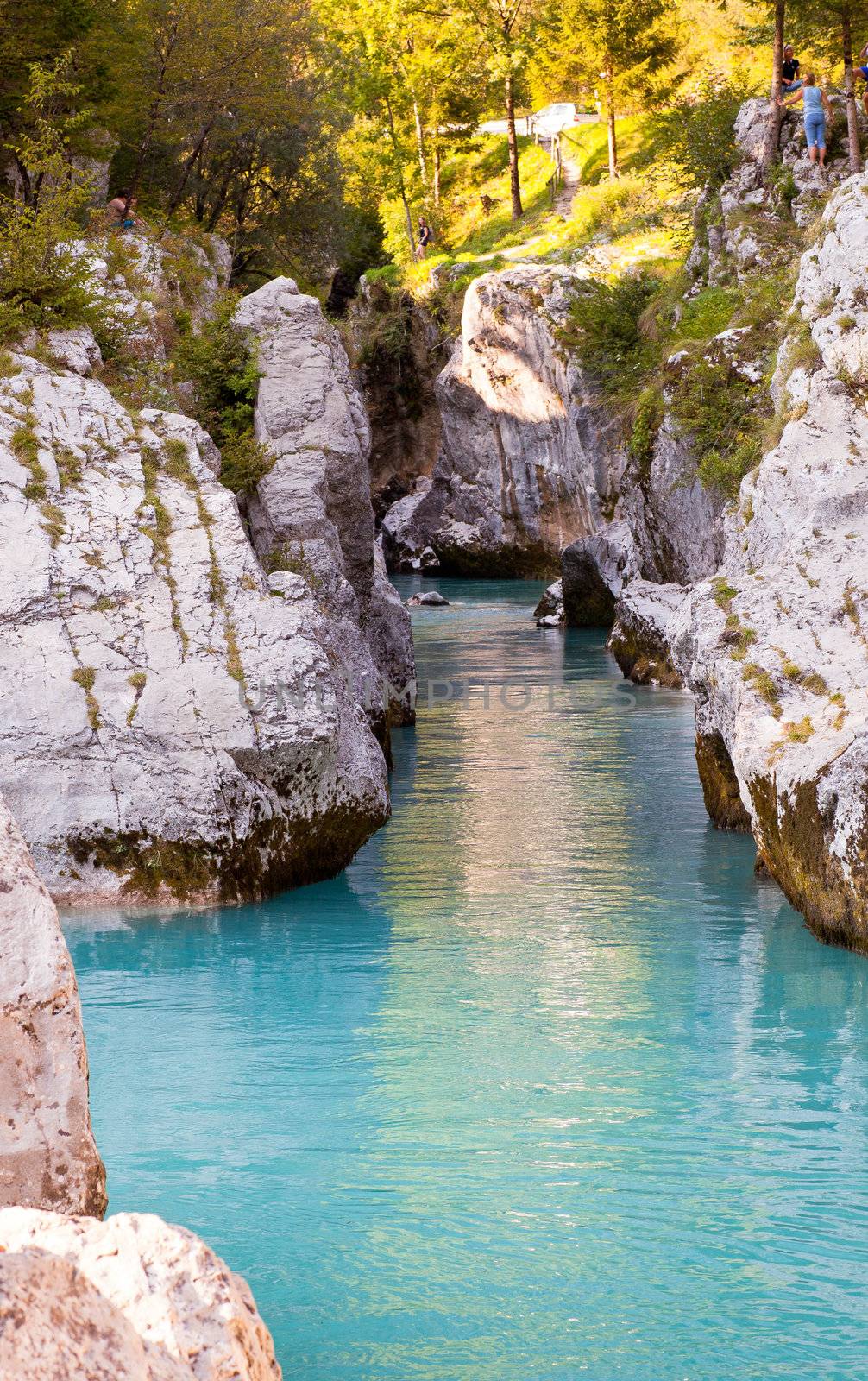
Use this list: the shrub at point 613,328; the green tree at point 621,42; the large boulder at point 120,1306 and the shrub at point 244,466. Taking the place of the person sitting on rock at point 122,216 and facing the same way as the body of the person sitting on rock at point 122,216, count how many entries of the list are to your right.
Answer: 2

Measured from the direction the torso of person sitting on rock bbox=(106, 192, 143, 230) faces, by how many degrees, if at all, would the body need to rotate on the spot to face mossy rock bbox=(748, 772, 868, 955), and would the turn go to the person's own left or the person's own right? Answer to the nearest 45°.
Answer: approximately 90° to the person's own right

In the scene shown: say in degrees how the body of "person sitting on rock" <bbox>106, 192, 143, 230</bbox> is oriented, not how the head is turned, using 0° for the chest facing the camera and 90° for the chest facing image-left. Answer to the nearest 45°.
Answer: approximately 270°

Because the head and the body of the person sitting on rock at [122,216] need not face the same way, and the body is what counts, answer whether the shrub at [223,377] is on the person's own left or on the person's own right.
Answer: on the person's own right

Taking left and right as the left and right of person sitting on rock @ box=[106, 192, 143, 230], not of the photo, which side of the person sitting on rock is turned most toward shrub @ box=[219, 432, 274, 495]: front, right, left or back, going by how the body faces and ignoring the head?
right

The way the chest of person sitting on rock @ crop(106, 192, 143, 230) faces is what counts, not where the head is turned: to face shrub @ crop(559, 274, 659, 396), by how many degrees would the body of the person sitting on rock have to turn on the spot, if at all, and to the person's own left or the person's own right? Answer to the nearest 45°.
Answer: approximately 45° to the person's own left

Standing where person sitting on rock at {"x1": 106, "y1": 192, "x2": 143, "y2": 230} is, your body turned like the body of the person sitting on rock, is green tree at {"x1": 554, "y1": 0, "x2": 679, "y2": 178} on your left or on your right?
on your left

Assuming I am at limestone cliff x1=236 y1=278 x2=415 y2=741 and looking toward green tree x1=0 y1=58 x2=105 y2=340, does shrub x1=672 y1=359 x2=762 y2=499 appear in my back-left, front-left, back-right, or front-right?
back-right

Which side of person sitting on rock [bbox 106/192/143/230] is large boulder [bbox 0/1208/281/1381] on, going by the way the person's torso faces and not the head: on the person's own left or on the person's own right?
on the person's own right

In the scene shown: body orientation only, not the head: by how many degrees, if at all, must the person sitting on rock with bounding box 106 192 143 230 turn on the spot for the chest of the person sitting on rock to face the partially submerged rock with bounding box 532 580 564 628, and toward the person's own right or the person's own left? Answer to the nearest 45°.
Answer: approximately 45° to the person's own left

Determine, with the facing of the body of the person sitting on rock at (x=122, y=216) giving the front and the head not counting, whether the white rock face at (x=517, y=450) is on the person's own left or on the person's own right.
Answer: on the person's own left
